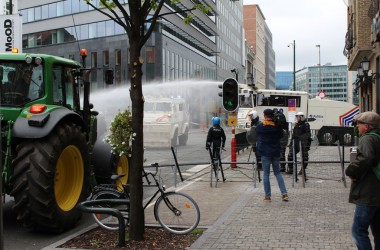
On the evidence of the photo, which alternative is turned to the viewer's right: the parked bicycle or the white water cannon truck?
the parked bicycle

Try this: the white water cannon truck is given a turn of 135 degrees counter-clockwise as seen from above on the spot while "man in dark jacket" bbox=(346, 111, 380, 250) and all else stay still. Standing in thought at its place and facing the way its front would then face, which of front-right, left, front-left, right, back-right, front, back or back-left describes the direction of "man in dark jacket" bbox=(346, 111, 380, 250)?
right

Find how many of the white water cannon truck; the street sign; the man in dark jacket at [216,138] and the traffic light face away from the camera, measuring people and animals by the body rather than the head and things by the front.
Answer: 1

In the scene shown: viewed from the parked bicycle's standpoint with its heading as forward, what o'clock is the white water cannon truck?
The white water cannon truck is roughly at 10 o'clock from the parked bicycle.

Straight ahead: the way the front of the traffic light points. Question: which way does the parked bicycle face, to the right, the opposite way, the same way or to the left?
to the left

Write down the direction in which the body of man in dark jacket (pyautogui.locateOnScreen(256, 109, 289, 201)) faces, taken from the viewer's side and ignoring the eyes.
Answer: away from the camera

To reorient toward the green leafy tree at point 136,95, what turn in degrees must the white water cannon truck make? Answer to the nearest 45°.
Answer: approximately 45° to its left

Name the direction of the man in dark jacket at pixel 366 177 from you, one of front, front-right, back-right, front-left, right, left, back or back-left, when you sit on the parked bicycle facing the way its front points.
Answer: front-right

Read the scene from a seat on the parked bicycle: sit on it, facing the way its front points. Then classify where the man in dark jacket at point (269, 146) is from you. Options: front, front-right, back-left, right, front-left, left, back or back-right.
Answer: front-left

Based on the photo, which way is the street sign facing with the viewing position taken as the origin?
facing the viewer

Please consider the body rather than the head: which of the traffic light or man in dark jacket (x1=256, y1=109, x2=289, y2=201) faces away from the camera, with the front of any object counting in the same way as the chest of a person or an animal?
the man in dark jacket

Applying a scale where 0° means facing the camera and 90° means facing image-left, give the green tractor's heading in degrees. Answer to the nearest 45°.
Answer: approximately 225°

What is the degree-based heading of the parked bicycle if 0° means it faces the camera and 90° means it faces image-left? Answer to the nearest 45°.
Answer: approximately 270°

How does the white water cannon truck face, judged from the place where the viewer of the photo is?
facing the viewer and to the left of the viewer

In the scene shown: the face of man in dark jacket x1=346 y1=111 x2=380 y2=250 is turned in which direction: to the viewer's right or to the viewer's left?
to the viewer's left

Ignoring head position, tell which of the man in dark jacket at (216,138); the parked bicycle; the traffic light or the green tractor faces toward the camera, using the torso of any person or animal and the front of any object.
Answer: the traffic light

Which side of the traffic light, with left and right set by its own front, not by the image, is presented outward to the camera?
front

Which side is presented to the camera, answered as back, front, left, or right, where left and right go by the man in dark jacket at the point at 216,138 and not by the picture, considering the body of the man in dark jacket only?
back

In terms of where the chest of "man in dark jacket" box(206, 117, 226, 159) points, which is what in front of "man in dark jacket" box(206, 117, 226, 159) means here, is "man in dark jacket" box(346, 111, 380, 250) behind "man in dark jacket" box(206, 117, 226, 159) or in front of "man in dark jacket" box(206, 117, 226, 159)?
behind
